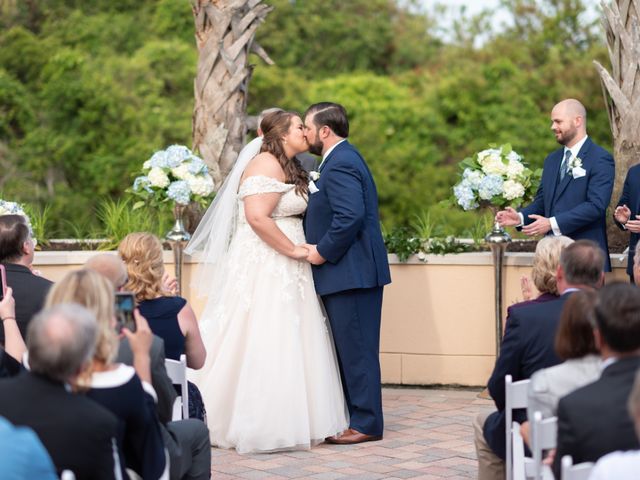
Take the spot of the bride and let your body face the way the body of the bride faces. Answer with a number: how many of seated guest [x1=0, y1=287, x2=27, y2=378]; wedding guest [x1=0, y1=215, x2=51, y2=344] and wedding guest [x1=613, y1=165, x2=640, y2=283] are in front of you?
1

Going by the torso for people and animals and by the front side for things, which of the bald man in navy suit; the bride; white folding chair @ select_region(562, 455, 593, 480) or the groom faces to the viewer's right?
the bride

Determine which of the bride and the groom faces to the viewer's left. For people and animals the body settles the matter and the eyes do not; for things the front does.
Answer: the groom

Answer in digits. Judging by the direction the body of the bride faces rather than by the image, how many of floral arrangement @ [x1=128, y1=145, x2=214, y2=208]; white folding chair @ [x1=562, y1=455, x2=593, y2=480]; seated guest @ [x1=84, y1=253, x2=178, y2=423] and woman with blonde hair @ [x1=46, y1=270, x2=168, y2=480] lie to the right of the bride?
3

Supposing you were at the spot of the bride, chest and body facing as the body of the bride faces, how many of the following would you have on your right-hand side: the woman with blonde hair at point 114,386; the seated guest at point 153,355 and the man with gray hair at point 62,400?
3

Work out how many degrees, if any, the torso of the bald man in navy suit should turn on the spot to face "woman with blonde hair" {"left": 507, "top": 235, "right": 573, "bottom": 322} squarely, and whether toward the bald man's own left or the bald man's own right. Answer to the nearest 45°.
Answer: approximately 45° to the bald man's own left

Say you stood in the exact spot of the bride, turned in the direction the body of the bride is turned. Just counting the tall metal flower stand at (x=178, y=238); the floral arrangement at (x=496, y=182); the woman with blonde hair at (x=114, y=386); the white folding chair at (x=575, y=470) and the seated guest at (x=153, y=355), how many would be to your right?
3

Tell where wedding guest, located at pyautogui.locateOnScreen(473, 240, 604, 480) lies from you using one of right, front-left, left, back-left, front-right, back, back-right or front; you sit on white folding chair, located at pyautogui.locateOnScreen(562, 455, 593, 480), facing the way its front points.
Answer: front-right

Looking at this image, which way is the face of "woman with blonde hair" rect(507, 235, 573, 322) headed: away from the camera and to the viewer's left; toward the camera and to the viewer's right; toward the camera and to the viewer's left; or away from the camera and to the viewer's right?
away from the camera and to the viewer's left

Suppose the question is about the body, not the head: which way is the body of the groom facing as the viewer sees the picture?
to the viewer's left

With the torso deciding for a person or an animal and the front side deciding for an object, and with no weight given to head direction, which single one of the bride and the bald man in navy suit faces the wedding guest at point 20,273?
the bald man in navy suit

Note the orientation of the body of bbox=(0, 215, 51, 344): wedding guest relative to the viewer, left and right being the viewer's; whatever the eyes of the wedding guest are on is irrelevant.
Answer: facing away from the viewer and to the right of the viewer

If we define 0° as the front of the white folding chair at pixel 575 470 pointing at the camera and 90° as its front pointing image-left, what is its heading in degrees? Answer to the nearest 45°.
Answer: approximately 135°

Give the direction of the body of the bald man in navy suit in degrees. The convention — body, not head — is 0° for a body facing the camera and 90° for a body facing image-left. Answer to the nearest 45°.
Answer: approximately 45°

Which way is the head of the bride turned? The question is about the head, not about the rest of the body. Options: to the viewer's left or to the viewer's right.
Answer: to the viewer's right

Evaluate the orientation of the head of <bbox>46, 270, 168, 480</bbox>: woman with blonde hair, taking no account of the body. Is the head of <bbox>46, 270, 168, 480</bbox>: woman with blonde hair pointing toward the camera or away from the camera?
away from the camera

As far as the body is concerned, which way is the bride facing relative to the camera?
to the viewer's right

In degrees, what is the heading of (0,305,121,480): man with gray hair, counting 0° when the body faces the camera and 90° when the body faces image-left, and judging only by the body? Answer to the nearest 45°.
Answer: approximately 225°

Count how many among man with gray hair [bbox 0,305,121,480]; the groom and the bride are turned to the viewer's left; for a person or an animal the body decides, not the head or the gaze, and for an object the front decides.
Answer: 1

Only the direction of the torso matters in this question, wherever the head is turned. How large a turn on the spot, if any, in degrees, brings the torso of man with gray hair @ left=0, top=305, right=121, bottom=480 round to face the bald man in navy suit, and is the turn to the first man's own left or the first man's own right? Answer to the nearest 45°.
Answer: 0° — they already face them
